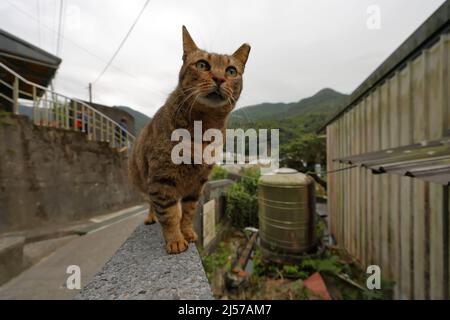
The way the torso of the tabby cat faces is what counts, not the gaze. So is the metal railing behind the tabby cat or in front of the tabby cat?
behind

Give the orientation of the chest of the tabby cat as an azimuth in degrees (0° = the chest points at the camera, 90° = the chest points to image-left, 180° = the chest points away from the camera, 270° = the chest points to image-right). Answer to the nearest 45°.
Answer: approximately 315°

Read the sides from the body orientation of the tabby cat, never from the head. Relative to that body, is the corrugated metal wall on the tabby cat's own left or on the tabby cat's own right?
on the tabby cat's own left

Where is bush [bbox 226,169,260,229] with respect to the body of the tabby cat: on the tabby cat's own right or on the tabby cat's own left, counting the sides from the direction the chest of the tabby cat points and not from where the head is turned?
on the tabby cat's own left

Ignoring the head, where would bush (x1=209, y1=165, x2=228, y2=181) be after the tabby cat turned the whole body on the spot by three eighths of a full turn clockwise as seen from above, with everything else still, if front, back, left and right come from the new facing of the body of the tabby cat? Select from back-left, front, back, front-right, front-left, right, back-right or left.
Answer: right

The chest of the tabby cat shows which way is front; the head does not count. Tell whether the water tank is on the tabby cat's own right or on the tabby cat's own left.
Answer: on the tabby cat's own left
